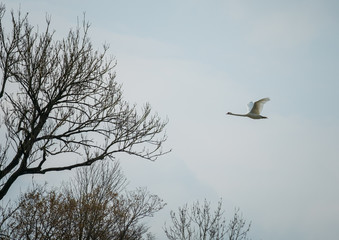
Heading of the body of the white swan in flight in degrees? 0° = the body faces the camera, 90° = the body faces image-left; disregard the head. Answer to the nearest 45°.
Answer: approximately 90°
